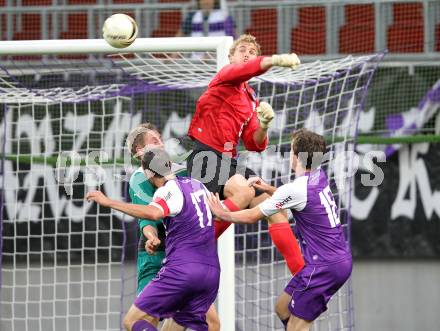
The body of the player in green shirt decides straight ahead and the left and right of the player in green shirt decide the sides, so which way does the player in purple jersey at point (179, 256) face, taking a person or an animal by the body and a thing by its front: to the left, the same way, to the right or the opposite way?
the opposite way

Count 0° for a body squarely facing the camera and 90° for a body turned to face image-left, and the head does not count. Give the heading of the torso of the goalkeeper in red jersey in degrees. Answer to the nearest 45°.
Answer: approximately 315°

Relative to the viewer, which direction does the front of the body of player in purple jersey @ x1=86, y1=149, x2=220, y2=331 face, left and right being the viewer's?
facing away from the viewer and to the left of the viewer

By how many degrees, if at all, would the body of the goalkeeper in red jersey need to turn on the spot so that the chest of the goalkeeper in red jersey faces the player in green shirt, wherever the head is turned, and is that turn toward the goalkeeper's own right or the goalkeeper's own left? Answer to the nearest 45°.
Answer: approximately 135° to the goalkeeper's own right

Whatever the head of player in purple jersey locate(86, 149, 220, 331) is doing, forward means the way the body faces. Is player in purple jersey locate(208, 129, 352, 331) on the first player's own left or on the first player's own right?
on the first player's own right

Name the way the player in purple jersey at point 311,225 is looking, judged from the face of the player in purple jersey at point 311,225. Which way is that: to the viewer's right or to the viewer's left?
to the viewer's left

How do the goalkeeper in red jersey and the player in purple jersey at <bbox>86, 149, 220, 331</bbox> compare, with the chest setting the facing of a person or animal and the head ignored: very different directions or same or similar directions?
very different directions

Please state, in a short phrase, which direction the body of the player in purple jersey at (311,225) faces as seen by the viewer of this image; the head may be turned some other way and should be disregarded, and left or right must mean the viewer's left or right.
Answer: facing away from the viewer and to the left of the viewer
